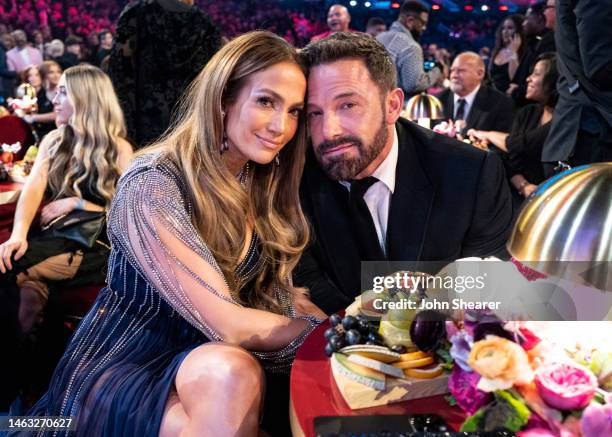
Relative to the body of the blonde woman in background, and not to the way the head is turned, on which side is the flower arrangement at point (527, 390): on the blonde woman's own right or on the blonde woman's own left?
on the blonde woman's own left

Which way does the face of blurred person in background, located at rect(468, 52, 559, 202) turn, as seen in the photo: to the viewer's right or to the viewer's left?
to the viewer's left

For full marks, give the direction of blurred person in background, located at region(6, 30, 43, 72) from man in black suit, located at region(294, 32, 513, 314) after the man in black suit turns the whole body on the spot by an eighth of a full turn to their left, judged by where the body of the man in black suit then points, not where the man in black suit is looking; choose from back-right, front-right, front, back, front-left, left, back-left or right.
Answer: back-right

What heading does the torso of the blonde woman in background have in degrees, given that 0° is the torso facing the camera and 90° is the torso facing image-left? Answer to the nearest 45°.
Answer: approximately 45°

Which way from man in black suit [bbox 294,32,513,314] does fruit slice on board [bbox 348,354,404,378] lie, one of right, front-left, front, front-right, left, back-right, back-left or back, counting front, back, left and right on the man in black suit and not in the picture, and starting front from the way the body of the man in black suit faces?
front-left

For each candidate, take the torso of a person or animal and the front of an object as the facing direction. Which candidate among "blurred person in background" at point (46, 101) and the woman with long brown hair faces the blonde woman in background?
the blurred person in background

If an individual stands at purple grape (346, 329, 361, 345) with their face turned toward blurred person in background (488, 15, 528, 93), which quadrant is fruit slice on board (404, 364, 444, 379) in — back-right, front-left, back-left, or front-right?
back-right
